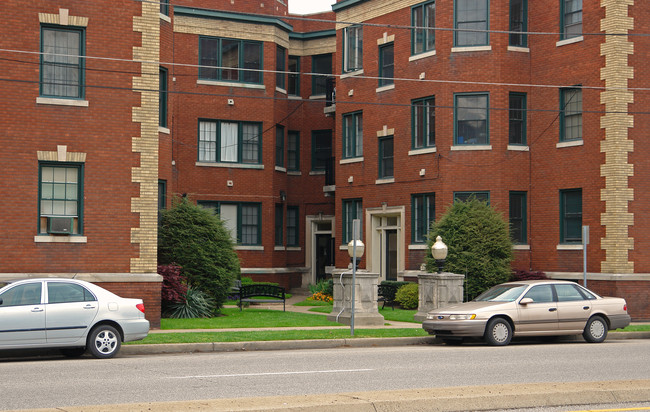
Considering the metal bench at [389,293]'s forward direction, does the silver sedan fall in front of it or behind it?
in front

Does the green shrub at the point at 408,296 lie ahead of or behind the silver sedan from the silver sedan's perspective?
behind

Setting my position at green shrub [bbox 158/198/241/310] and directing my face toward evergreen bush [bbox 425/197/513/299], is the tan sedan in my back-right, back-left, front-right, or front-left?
front-right

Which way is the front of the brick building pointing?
toward the camera

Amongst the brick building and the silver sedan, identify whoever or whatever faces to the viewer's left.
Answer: the silver sedan

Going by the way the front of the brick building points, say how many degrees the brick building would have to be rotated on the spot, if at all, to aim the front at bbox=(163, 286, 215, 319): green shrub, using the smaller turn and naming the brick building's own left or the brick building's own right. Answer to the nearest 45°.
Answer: approximately 45° to the brick building's own right

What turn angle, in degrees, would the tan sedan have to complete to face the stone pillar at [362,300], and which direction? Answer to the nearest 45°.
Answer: approximately 90° to its right

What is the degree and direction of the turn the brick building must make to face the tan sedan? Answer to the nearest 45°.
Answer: approximately 45° to its left

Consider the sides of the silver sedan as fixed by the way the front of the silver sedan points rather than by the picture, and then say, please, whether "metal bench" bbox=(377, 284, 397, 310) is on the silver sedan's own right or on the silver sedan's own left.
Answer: on the silver sedan's own right

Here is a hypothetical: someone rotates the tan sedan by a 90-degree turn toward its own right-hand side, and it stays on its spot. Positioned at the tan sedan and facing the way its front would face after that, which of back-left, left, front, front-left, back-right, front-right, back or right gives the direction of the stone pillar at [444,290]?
front

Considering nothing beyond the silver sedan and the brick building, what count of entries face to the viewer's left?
1

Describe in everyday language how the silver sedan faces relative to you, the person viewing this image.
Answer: facing to the left of the viewer

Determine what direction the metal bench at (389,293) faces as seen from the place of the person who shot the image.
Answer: facing the viewer and to the left of the viewer

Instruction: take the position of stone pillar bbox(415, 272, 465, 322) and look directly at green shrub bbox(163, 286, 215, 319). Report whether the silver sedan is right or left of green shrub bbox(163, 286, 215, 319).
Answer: left

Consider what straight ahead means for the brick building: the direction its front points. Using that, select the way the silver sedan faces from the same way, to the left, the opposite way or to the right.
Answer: to the right
